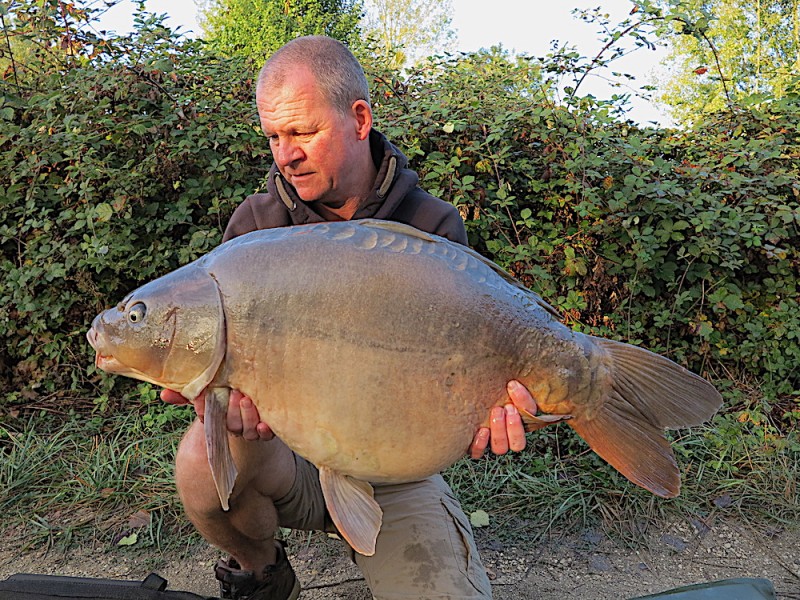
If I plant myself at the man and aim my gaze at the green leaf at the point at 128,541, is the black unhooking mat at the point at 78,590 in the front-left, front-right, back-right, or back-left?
front-left

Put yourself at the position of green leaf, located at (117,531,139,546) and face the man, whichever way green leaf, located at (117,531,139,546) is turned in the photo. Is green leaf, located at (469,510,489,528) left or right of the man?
left

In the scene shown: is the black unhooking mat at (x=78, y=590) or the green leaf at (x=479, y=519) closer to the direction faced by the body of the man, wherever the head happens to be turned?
the black unhooking mat

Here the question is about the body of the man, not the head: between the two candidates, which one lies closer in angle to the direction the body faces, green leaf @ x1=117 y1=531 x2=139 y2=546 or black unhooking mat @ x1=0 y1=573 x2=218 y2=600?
the black unhooking mat

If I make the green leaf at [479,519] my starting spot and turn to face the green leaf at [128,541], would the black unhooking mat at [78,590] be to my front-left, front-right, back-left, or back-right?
front-left

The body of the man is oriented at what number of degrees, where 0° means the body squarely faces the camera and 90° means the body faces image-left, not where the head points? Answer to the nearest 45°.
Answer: approximately 0°

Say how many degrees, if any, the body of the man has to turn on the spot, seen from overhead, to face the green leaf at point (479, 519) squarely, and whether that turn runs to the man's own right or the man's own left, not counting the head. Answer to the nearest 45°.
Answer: approximately 135° to the man's own left

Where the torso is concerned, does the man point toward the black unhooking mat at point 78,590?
no

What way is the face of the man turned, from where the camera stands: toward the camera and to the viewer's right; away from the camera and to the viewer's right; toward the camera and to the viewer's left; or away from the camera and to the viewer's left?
toward the camera and to the viewer's left

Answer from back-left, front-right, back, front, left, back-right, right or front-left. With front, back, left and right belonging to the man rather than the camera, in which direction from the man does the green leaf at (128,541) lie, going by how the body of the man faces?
back-right
